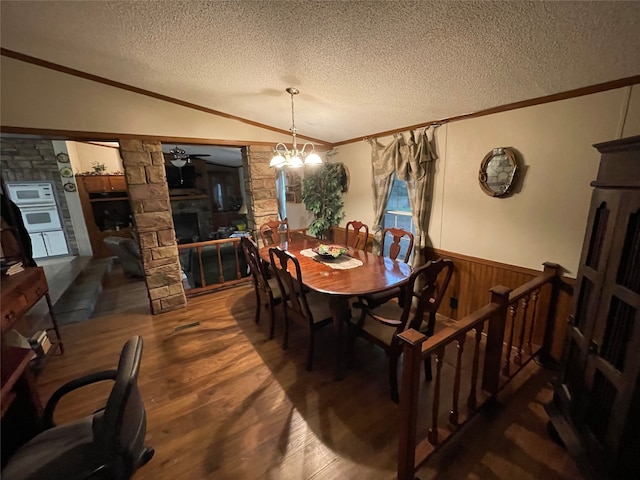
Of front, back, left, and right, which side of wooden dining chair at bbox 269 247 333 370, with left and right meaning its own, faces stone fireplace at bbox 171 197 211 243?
left

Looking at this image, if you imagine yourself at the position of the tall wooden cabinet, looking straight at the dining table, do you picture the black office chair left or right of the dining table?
left

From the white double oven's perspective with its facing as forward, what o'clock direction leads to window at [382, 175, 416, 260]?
The window is roughly at 11 o'clock from the white double oven.

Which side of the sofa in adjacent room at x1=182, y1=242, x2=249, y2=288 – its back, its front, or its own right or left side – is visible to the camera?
back

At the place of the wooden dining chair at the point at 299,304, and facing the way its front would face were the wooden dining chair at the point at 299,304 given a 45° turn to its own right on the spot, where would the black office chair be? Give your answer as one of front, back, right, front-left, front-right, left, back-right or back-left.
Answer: back-right

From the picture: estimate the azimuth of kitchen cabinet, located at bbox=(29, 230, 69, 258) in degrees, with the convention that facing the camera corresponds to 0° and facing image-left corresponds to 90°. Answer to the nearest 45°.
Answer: approximately 0°

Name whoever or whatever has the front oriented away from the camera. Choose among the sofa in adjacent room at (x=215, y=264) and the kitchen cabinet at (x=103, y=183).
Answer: the sofa in adjacent room

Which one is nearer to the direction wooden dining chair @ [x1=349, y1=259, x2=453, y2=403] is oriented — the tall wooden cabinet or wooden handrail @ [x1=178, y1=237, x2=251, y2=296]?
the wooden handrail

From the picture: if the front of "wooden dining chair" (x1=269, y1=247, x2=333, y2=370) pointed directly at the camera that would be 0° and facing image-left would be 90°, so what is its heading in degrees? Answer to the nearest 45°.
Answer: approximately 225°
